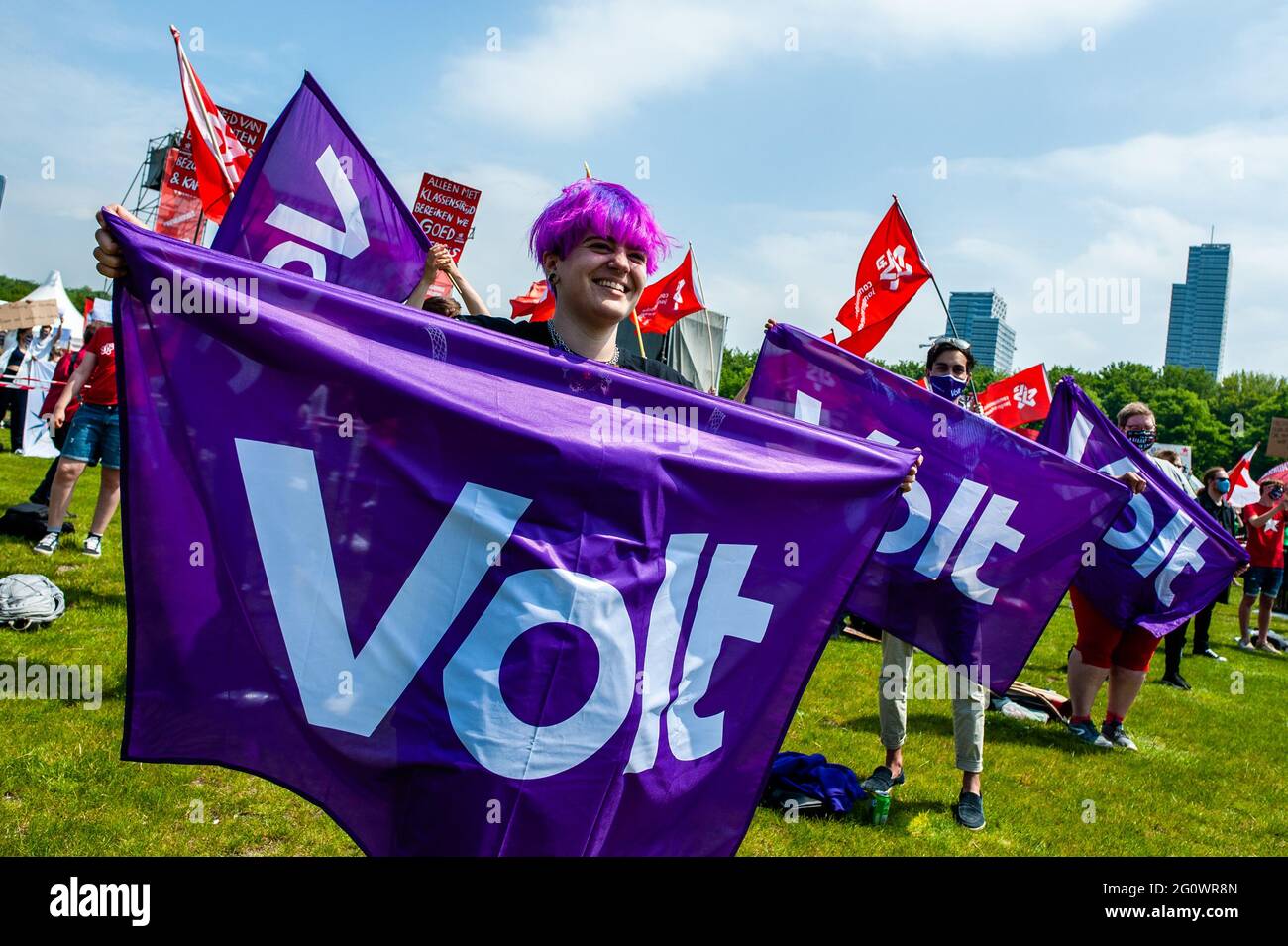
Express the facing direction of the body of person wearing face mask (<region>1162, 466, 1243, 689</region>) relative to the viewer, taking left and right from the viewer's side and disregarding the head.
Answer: facing the viewer and to the right of the viewer

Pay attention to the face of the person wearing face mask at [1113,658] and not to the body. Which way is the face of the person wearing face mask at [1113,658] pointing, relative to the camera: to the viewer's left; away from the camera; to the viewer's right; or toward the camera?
toward the camera

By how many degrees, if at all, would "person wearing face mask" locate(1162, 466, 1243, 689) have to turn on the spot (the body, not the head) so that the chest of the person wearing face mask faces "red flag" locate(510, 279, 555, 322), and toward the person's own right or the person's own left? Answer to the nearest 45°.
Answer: approximately 135° to the person's own right

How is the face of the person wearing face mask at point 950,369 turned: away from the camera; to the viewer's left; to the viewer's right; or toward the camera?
toward the camera

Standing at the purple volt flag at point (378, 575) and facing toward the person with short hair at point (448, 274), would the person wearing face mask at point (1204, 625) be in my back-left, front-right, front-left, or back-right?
front-right

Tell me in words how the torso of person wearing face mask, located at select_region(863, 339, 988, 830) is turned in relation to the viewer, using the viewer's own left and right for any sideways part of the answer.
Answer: facing the viewer

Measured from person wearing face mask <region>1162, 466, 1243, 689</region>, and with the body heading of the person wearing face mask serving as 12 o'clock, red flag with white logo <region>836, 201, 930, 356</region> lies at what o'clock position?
The red flag with white logo is roughly at 3 o'clock from the person wearing face mask.

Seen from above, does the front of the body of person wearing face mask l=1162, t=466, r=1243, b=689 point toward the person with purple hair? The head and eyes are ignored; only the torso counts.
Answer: no

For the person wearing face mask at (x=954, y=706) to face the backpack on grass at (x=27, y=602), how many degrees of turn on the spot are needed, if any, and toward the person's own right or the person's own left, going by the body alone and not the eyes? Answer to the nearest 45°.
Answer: approximately 90° to the person's own right

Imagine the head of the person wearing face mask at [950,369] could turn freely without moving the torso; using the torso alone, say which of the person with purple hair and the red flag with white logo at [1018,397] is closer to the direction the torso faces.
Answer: the person with purple hair

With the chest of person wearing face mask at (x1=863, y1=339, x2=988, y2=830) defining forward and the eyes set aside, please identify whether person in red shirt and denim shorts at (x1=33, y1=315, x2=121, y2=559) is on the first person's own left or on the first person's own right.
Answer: on the first person's own right

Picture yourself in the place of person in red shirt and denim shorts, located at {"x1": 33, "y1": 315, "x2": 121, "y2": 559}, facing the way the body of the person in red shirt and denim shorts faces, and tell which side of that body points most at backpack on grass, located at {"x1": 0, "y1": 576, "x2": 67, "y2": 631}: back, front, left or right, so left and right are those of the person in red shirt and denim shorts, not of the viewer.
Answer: front
